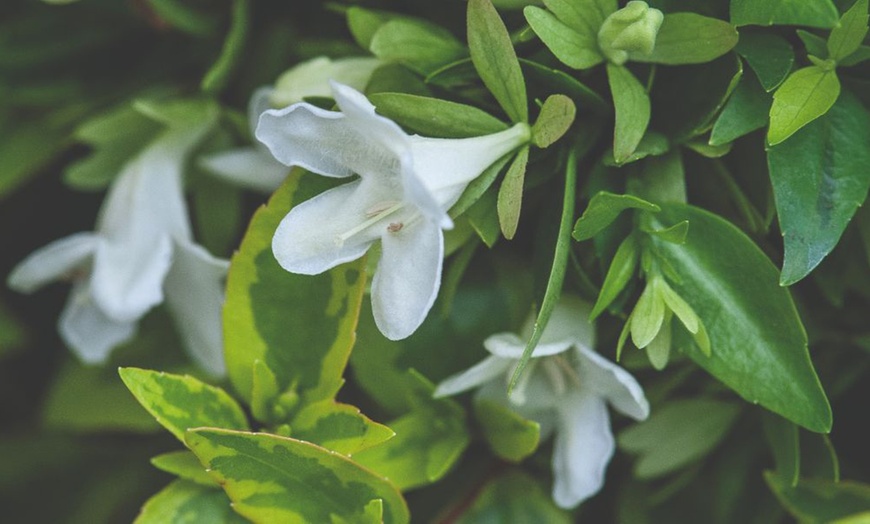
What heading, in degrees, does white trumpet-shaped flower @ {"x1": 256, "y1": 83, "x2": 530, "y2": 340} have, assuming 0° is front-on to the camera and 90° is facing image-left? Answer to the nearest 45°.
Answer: approximately 45°
